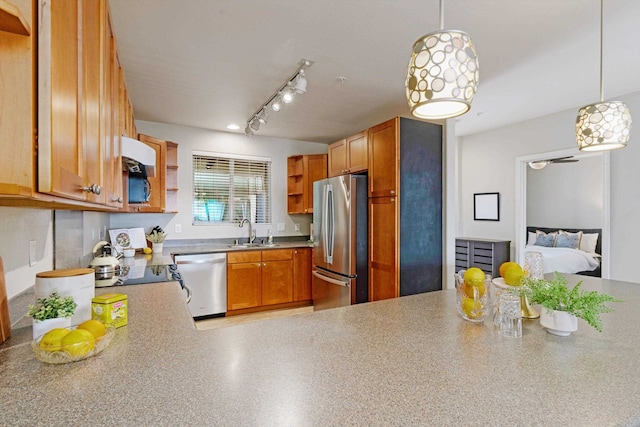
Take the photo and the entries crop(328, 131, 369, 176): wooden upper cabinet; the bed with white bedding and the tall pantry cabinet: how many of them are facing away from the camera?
0

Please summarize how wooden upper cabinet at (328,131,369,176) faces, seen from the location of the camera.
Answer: facing the viewer and to the left of the viewer

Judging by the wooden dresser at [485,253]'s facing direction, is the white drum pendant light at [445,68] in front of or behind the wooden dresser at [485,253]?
in front

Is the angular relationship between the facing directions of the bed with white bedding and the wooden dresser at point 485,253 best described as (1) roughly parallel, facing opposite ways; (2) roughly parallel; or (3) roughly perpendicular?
roughly parallel

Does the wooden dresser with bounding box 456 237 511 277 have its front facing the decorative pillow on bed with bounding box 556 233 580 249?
no

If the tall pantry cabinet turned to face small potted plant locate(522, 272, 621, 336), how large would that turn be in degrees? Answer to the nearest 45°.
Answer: approximately 45° to its left

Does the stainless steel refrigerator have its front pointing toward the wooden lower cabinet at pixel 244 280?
no

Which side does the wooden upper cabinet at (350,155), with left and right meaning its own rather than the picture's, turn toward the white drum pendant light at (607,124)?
left

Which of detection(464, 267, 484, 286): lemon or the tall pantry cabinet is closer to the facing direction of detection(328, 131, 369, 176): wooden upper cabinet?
the lemon

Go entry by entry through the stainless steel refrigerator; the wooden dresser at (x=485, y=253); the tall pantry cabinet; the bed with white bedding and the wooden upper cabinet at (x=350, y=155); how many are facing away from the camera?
0

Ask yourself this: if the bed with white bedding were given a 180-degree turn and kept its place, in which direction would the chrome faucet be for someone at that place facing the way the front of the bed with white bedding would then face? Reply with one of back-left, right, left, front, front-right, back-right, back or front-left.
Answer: back

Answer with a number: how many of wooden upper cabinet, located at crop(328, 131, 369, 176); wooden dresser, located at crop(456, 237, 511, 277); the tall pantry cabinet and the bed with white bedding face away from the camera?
0

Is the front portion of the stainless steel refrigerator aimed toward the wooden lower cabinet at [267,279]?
no

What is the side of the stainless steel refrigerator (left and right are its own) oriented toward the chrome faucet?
right

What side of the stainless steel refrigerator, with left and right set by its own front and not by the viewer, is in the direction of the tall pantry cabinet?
left

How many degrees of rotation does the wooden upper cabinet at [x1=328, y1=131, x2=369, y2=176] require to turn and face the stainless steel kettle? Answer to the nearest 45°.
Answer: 0° — it already faces it

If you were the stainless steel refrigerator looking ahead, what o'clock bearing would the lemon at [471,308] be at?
The lemon is roughly at 10 o'clock from the stainless steel refrigerator.

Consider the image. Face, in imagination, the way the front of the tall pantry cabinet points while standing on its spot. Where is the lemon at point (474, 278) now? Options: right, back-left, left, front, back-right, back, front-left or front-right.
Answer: front-left

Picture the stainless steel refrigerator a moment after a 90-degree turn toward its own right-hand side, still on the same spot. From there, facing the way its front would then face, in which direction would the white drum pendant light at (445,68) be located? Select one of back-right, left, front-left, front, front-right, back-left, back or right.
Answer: back-left
